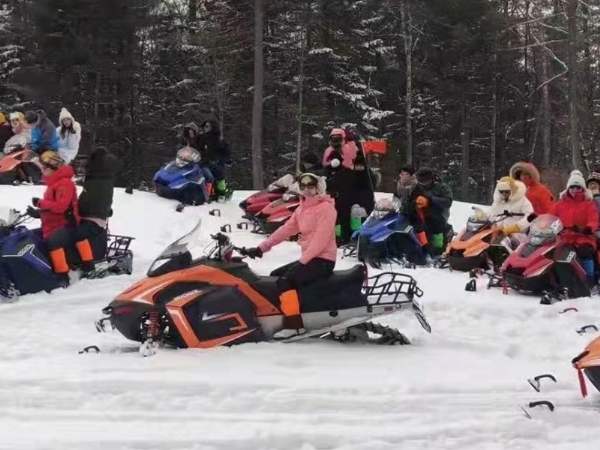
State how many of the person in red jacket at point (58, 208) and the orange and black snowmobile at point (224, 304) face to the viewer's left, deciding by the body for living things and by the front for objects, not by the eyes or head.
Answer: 2

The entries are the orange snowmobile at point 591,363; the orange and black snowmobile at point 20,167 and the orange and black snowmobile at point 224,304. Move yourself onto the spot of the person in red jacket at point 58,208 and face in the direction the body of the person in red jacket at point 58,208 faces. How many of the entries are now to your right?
1

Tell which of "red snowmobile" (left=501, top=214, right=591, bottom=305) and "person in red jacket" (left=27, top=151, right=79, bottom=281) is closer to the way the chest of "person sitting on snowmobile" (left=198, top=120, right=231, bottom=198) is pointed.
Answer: the person in red jacket

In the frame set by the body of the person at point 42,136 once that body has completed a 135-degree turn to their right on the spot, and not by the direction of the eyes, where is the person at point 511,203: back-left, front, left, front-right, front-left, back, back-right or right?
right

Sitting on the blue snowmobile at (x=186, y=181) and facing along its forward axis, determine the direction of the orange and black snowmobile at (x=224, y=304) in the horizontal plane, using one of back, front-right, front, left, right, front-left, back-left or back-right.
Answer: front-left

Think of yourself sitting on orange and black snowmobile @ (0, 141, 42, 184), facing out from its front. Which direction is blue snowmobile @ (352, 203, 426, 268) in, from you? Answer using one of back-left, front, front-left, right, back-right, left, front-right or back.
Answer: left

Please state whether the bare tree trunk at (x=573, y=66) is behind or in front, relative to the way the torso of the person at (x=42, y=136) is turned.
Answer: behind

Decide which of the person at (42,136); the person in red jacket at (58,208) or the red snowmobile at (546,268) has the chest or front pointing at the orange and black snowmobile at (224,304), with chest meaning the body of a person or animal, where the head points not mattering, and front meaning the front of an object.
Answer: the red snowmobile

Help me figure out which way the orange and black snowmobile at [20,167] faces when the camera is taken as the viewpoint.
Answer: facing the viewer and to the left of the viewer
